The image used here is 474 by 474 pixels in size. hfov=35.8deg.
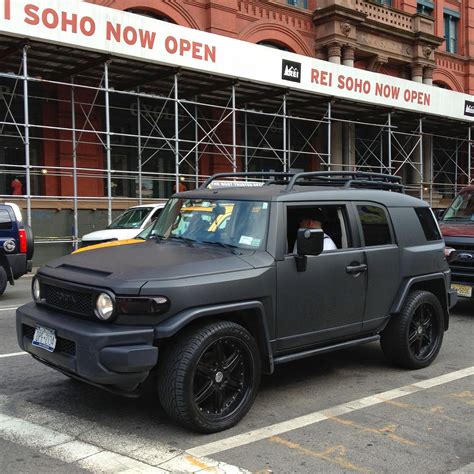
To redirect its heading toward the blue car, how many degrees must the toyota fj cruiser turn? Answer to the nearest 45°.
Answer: approximately 90° to its right

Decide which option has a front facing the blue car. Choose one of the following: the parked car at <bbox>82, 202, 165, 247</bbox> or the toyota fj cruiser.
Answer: the parked car

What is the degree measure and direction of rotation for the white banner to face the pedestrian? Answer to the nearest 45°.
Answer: approximately 135° to its right

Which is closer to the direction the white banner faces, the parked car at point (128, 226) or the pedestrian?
the parked car

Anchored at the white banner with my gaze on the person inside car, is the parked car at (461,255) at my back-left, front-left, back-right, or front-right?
front-left

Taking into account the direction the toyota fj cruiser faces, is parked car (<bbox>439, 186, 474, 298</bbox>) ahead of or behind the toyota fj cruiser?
behind

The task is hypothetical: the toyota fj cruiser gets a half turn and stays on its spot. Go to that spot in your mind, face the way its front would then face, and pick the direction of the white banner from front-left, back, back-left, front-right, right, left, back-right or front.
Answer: front-left

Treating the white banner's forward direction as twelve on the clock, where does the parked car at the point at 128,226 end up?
The parked car is roughly at 2 o'clock from the white banner.

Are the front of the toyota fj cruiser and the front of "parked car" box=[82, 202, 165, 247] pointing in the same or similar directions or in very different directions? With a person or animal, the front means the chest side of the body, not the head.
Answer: same or similar directions

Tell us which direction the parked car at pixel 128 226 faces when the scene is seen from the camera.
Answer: facing the viewer and to the left of the viewer

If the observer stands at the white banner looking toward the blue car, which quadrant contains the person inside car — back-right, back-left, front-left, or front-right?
front-left
